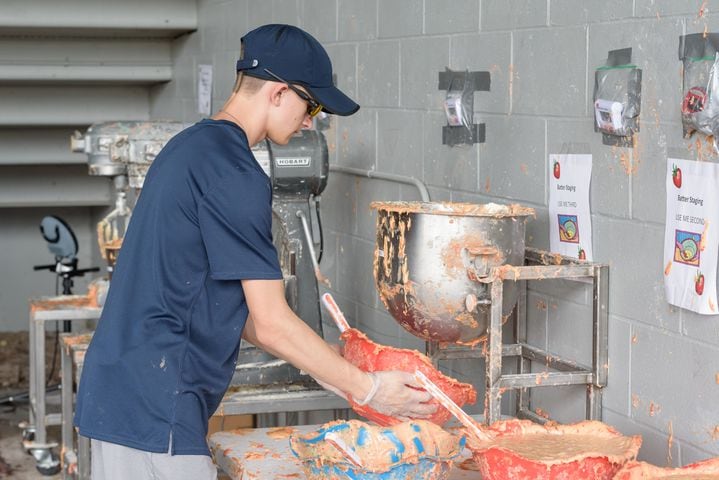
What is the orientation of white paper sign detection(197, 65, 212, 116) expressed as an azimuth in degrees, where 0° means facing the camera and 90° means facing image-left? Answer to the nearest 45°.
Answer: approximately 45°

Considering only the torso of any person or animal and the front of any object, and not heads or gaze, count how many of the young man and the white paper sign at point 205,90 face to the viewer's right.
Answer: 1

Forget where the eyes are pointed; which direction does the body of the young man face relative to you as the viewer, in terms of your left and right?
facing to the right of the viewer

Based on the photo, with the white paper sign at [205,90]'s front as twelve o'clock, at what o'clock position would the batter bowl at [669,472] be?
The batter bowl is roughly at 10 o'clock from the white paper sign.

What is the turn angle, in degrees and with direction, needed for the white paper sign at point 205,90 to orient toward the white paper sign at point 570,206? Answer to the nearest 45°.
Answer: approximately 45° to its left

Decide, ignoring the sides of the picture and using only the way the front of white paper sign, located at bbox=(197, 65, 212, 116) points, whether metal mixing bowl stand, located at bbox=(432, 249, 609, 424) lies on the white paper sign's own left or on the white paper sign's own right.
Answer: on the white paper sign's own left

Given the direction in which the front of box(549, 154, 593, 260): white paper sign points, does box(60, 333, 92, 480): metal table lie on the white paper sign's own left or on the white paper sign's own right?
on the white paper sign's own right
